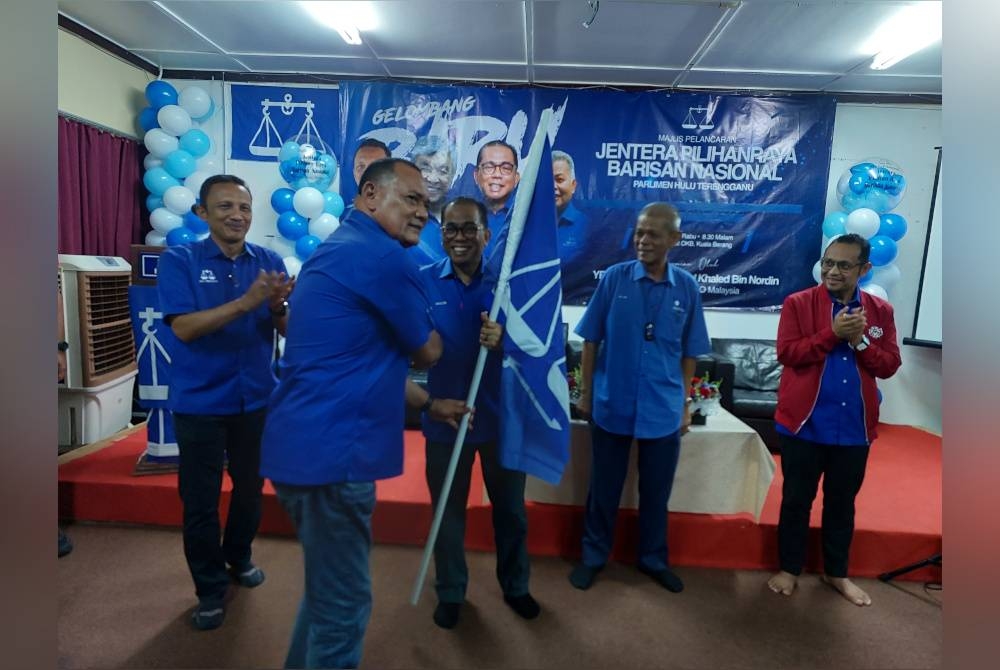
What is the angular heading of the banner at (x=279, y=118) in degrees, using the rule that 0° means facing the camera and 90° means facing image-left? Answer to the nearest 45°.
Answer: approximately 0°

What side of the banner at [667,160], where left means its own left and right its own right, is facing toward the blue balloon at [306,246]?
right

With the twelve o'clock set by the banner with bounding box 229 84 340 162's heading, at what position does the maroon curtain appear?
The maroon curtain is roughly at 4 o'clock from the banner.

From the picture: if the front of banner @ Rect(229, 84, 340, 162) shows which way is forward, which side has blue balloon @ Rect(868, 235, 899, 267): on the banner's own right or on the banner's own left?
on the banner's own left

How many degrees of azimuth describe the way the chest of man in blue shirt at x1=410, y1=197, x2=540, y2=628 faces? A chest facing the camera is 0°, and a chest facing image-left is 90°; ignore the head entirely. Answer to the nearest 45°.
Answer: approximately 0°
